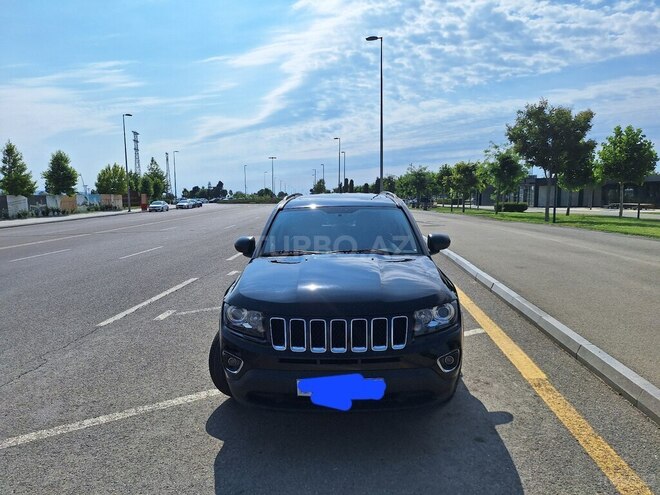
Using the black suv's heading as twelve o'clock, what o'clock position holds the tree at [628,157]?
The tree is roughly at 7 o'clock from the black suv.

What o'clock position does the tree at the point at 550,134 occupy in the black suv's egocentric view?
The tree is roughly at 7 o'clock from the black suv.

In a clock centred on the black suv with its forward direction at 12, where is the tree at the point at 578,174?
The tree is roughly at 7 o'clock from the black suv.

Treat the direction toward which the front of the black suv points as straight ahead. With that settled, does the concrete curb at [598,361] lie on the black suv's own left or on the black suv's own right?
on the black suv's own left

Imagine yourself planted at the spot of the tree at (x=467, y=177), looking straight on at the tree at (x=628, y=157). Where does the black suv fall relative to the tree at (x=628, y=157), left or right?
right

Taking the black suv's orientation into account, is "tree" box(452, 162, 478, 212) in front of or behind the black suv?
behind

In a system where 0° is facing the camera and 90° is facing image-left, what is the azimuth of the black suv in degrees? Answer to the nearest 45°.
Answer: approximately 0°

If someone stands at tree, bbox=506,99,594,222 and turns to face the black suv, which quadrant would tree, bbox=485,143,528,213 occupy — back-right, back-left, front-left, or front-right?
back-right
